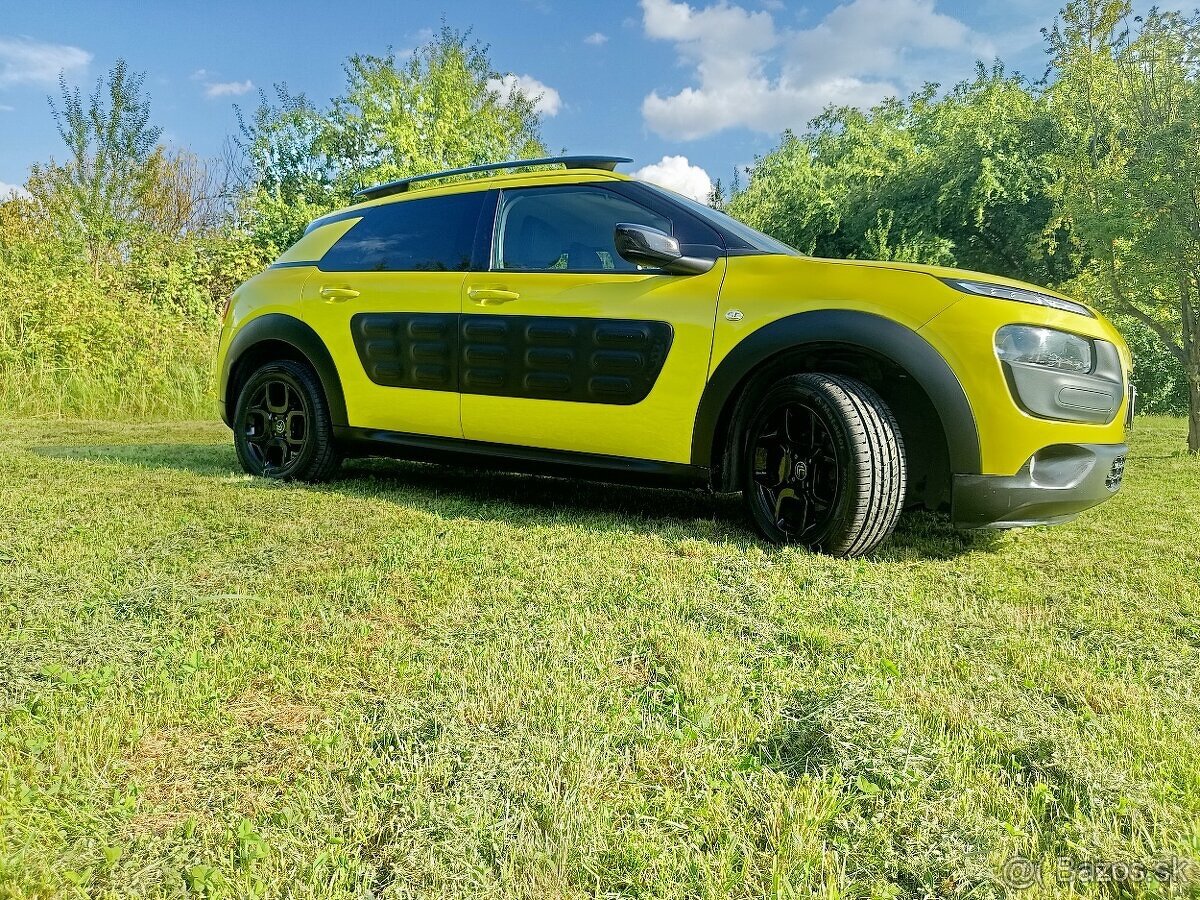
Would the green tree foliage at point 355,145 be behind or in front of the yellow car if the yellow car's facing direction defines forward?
behind

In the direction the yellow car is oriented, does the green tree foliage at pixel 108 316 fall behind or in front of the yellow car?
behind

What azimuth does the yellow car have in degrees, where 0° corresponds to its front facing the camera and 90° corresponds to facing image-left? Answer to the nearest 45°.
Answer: approximately 315°

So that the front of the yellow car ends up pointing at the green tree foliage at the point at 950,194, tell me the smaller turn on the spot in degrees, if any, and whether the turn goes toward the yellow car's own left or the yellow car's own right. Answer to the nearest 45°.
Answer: approximately 135° to the yellow car's own left

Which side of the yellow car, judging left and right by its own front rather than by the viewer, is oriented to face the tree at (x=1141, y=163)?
left
